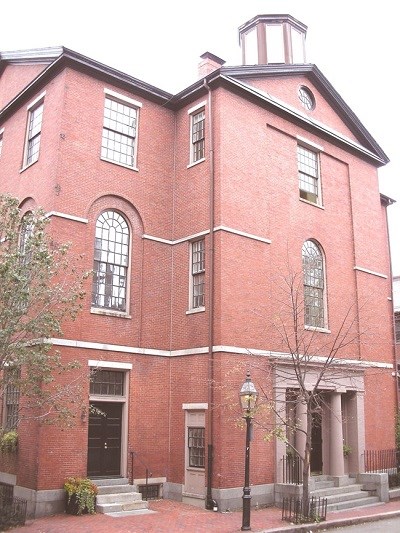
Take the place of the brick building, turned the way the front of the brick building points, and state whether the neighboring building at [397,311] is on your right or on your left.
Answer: on your left

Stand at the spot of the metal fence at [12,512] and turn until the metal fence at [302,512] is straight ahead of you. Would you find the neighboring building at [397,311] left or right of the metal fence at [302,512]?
left

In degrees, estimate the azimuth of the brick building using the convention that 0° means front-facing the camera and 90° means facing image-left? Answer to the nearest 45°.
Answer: approximately 315°

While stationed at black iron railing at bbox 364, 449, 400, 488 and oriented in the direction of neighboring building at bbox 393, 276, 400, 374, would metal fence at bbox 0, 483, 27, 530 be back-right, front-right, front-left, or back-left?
back-left
